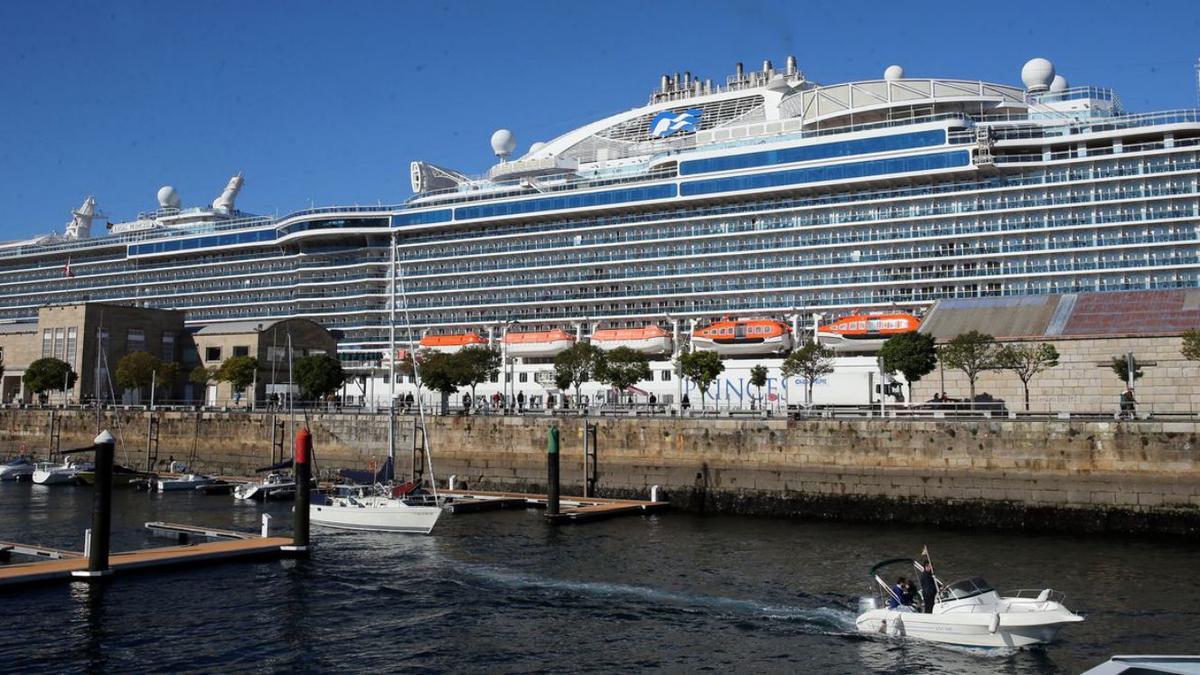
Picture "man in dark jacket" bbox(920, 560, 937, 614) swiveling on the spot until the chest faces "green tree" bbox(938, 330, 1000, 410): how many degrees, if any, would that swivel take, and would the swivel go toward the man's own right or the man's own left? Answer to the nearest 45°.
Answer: approximately 90° to the man's own left

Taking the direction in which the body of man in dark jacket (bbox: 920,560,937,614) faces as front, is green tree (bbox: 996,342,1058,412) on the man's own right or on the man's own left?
on the man's own left

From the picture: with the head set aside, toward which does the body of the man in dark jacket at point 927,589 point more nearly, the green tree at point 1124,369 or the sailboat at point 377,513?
the green tree

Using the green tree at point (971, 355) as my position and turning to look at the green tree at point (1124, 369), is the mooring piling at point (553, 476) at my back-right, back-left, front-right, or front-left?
back-right

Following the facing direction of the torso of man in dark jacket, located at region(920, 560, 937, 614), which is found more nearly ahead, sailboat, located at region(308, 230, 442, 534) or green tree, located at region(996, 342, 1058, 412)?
the green tree

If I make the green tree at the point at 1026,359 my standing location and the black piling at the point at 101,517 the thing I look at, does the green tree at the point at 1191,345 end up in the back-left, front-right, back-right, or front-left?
back-left

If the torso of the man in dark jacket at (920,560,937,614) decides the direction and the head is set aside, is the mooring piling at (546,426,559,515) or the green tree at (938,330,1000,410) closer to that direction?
the green tree

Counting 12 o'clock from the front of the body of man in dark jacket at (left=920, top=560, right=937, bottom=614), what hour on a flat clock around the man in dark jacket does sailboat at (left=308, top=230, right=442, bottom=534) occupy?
The sailboat is roughly at 7 o'clock from the man in dark jacket.

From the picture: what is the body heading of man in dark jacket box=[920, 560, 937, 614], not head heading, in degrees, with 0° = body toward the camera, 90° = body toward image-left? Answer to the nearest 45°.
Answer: approximately 270°

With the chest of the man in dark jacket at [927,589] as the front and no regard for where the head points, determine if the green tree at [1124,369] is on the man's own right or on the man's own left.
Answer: on the man's own left

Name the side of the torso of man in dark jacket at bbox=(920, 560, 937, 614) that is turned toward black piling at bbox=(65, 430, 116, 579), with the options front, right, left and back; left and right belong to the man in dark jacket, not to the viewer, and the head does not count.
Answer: back

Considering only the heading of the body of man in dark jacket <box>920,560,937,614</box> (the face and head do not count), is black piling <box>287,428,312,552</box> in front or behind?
behind

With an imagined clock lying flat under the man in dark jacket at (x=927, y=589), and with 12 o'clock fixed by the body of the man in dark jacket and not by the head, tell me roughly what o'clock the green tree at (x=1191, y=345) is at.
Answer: The green tree is roughly at 10 o'clock from the man in dark jacket.
